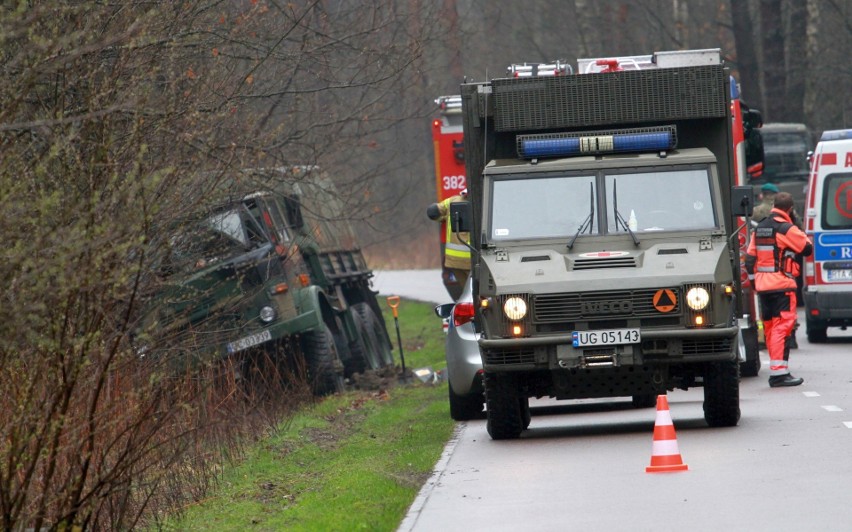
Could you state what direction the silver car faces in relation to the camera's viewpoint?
facing away from the viewer

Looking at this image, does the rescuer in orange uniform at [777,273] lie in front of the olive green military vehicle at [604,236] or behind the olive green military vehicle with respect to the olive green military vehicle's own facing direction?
behind

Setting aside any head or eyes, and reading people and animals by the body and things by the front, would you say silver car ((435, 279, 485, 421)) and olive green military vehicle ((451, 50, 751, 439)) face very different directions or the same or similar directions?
very different directions

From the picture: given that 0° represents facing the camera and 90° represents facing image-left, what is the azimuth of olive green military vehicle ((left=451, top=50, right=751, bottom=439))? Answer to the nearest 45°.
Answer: approximately 0°

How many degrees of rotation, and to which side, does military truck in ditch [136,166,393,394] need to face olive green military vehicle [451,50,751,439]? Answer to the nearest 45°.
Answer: approximately 90° to its left
